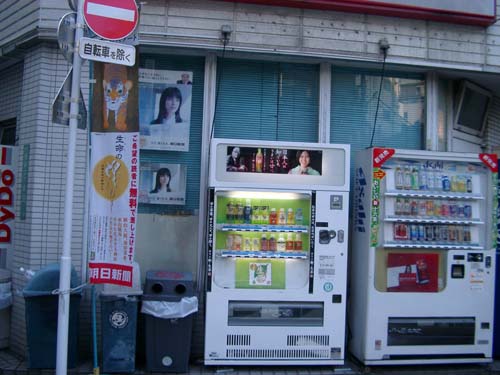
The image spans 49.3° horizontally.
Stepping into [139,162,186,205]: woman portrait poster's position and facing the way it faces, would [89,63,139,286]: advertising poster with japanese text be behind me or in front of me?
in front

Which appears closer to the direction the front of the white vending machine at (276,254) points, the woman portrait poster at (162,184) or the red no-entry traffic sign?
the red no-entry traffic sign

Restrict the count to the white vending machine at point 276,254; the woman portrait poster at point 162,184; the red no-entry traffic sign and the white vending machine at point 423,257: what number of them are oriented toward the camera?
4

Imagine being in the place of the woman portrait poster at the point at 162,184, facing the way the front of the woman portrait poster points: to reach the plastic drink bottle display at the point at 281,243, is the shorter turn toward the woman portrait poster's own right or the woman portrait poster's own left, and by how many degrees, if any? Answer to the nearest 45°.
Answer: approximately 45° to the woman portrait poster's own left

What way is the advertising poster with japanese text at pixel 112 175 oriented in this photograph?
toward the camera

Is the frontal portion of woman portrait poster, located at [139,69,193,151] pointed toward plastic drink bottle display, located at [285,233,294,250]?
no

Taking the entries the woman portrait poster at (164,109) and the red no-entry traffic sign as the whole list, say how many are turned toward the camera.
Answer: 2

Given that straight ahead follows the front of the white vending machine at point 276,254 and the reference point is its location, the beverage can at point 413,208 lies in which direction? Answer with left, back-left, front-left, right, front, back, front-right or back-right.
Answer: left

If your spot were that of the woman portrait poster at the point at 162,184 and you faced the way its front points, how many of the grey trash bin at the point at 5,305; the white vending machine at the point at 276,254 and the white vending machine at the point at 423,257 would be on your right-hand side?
1

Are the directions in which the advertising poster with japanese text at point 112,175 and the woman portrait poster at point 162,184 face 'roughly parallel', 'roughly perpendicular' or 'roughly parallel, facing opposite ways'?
roughly parallel

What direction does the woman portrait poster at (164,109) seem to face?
toward the camera

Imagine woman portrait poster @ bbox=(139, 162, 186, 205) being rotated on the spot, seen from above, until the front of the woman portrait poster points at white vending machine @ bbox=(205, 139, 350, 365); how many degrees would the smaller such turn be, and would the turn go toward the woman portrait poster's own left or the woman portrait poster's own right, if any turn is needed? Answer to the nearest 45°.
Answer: approximately 45° to the woman portrait poster's own left

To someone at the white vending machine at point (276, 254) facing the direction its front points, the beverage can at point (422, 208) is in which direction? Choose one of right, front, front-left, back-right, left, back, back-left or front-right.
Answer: left

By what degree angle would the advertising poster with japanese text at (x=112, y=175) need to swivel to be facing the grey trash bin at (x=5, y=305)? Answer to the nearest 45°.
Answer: approximately 135° to its right

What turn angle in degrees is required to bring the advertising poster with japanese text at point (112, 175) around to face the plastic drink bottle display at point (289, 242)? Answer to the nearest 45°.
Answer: approximately 135° to its left
